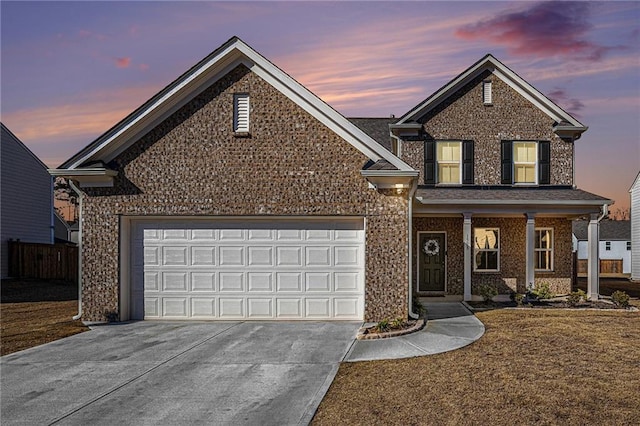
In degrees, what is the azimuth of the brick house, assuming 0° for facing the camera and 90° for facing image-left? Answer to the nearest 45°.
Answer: approximately 0°

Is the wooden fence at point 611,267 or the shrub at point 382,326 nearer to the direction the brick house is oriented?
the shrub

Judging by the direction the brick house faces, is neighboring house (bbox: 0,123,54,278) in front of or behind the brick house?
behind

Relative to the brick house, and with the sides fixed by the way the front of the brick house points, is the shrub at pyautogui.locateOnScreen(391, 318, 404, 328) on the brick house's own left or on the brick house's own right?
on the brick house's own left

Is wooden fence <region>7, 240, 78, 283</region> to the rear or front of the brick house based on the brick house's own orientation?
to the rear
